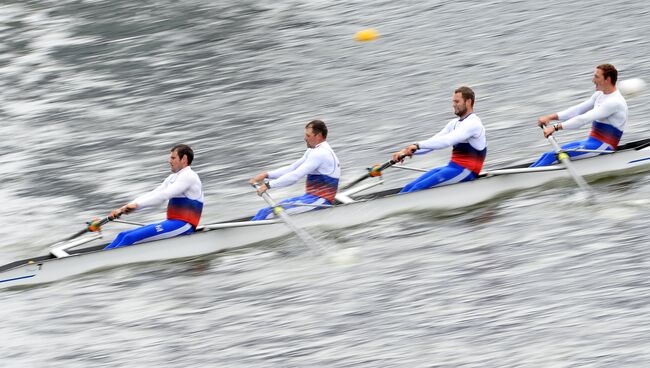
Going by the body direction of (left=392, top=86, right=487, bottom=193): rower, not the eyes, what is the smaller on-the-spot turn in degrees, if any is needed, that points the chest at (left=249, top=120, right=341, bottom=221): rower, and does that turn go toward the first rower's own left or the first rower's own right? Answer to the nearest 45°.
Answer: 0° — they already face them

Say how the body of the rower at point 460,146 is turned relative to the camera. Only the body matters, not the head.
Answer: to the viewer's left

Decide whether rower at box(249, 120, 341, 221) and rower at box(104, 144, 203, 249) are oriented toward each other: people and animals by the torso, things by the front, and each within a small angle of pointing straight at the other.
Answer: no

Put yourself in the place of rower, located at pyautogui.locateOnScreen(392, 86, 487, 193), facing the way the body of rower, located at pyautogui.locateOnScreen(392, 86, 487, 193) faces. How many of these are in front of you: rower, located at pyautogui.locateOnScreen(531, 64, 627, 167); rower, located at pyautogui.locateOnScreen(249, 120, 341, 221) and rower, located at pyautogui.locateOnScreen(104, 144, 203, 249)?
2

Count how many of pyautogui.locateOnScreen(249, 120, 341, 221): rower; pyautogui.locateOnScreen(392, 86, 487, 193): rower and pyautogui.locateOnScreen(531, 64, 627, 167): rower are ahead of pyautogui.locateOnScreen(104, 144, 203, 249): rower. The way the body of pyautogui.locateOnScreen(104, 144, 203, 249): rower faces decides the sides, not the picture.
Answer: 0

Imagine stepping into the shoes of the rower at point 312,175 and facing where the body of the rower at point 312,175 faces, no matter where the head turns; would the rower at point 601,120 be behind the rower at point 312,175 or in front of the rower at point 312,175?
behind

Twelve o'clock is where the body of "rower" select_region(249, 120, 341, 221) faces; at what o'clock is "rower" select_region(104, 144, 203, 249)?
"rower" select_region(104, 144, 203, 249) is roughly at 12 o'clock from "rower" select_region(249, 120, 341, 221).

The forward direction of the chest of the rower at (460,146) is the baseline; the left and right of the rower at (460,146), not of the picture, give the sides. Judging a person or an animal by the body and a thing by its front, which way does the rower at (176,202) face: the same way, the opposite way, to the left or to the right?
the same way

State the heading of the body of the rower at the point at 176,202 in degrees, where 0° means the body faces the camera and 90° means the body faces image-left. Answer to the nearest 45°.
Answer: approximately 90°

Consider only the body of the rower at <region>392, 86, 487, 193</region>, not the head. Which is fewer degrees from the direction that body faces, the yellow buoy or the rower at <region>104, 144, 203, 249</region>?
the rower

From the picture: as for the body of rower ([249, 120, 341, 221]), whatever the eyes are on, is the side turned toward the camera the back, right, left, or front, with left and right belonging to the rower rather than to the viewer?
left

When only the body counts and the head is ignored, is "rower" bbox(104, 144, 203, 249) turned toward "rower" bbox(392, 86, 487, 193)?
no

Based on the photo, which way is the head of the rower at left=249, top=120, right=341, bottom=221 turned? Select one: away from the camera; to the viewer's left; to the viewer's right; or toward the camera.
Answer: to the viewer's left

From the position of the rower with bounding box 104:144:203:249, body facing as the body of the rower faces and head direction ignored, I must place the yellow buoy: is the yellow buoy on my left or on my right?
on my right

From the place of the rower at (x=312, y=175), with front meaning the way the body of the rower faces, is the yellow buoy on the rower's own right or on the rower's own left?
on the rower's own right

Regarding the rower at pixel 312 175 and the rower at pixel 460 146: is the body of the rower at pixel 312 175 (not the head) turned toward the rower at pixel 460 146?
no

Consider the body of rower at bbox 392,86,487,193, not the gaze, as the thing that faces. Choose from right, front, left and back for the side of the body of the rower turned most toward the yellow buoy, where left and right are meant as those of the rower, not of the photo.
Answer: right

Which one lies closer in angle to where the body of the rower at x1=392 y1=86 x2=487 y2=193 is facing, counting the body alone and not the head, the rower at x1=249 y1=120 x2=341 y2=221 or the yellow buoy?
the rower

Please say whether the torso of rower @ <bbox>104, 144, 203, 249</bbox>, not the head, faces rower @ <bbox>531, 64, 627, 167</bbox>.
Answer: no
